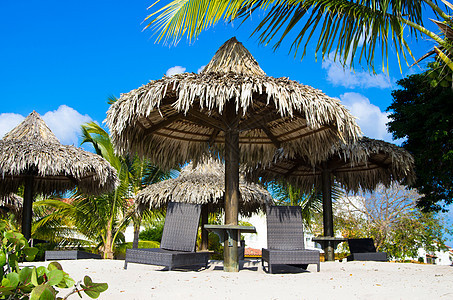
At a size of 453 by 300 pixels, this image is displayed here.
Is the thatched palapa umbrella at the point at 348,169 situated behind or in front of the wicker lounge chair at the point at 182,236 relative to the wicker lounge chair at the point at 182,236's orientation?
behind

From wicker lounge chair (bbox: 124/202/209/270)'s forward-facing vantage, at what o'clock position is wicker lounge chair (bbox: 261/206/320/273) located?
wicker lounge chair (bbox: 261/206/320/273) is roughly at 8 o'clock from wicker lounge chair (bbox: 124/202/209/270).

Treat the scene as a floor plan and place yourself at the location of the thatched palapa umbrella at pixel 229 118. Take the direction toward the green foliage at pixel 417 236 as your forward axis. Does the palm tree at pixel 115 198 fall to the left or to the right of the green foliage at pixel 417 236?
left

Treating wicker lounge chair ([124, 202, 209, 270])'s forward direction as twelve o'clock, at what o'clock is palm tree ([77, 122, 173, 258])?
The palm tree is roughly at 4 o'clock from the wicker lounge chair.

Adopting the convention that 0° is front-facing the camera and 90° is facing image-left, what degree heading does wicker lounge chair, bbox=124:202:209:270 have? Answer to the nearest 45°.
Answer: approximately 45°

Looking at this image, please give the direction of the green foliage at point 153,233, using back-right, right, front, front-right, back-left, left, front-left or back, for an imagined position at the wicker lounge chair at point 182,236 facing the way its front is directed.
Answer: back-right

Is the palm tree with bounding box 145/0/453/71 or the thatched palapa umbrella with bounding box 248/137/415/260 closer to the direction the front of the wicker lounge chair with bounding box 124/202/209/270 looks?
the palm tree

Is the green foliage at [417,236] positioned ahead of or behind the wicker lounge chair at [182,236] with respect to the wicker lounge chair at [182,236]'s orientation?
behind

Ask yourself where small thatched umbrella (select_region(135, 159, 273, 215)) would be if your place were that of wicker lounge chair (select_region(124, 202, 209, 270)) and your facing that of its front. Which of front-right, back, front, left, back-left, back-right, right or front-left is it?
back-right

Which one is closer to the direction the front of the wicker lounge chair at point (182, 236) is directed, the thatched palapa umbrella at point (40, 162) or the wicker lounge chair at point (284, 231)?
the thatched palapa umbrella
